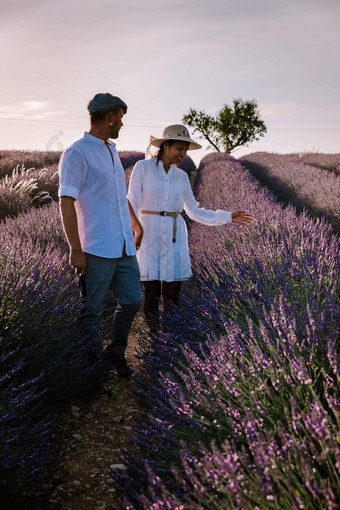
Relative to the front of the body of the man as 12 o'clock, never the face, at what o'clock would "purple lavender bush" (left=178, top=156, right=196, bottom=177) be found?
The purple lavender bush is roughly at 8 o'clock from the man.

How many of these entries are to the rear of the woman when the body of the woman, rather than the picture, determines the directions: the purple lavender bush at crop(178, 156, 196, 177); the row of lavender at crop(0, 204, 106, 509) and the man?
1

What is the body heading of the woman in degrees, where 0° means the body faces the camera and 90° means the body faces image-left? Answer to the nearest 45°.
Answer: approximately 0°

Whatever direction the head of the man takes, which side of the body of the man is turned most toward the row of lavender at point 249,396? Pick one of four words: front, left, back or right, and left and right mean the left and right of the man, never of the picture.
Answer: front

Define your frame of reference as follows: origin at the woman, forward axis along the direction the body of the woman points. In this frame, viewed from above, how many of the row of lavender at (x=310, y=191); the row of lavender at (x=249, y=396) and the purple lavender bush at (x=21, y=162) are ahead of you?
1

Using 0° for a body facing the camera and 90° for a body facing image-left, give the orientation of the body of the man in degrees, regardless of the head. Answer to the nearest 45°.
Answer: approximately 315°

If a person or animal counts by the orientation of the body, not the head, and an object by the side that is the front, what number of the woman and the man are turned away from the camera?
0

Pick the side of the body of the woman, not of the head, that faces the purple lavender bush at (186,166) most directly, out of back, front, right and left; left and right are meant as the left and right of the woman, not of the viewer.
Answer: back

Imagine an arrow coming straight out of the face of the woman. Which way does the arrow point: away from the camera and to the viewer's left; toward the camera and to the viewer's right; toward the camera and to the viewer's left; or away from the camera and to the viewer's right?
toward the camera and to the viewer's right
